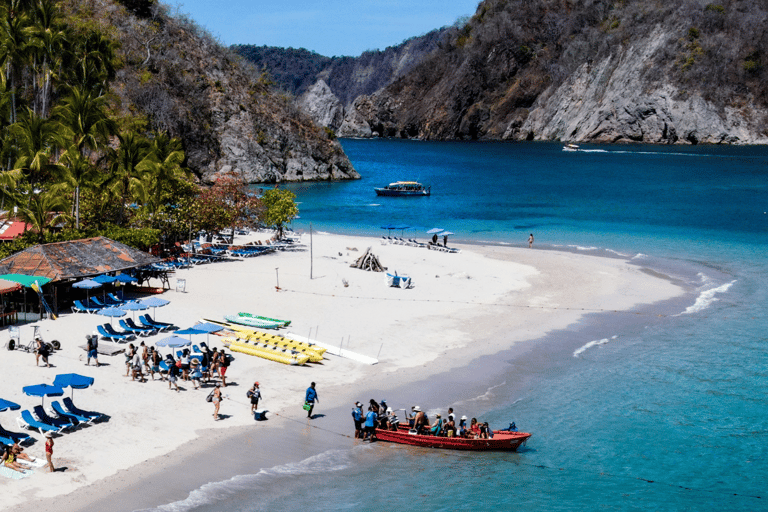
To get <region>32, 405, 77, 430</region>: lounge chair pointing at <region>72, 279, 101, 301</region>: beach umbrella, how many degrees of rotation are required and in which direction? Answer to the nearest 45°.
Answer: approximately 90° to its left

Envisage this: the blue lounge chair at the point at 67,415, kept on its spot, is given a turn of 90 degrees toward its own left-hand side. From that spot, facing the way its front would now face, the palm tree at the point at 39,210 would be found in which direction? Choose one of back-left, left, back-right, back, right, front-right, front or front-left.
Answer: front-left

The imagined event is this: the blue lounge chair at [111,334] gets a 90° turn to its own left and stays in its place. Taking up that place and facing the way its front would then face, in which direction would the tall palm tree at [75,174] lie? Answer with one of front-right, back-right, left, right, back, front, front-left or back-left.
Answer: front-left

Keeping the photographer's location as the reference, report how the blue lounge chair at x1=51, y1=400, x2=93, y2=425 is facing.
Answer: facing the viewer and to the right of the viewer

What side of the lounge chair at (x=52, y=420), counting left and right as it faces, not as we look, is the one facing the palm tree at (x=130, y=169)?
left

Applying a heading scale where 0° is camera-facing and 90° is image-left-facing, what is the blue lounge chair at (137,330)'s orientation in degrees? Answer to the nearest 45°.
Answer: approximately 270°

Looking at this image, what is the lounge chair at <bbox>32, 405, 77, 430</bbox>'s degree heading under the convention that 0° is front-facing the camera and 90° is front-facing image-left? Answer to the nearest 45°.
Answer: approximately 270°

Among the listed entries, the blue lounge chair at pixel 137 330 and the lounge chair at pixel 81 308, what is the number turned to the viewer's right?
2

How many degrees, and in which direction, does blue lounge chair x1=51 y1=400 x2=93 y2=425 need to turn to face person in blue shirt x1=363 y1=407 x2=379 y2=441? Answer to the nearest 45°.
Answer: approximately 45° to its left

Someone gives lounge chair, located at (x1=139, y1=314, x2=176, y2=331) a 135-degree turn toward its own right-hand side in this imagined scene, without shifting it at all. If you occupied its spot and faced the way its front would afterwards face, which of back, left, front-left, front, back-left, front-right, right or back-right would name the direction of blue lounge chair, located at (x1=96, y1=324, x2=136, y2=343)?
front-left

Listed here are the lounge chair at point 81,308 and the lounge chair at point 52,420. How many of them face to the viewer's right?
2

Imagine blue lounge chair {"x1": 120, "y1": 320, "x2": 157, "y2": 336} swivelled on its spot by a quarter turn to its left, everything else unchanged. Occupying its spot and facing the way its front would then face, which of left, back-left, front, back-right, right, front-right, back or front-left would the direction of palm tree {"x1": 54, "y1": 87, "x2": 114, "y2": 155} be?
front

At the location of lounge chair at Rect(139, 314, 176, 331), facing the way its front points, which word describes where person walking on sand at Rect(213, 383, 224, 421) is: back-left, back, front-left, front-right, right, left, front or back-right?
front-right

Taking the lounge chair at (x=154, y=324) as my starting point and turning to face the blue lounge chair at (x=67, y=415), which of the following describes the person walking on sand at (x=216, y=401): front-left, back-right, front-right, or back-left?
front-left

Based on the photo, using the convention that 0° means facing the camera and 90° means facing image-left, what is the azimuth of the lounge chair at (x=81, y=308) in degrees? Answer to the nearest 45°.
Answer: approximately 270°

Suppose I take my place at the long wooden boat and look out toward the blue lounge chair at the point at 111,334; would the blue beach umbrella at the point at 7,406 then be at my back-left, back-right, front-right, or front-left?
front-left

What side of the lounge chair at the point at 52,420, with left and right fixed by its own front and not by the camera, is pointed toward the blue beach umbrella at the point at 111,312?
left

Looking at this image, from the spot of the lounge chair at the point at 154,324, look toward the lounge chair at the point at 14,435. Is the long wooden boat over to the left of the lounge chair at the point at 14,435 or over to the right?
left
